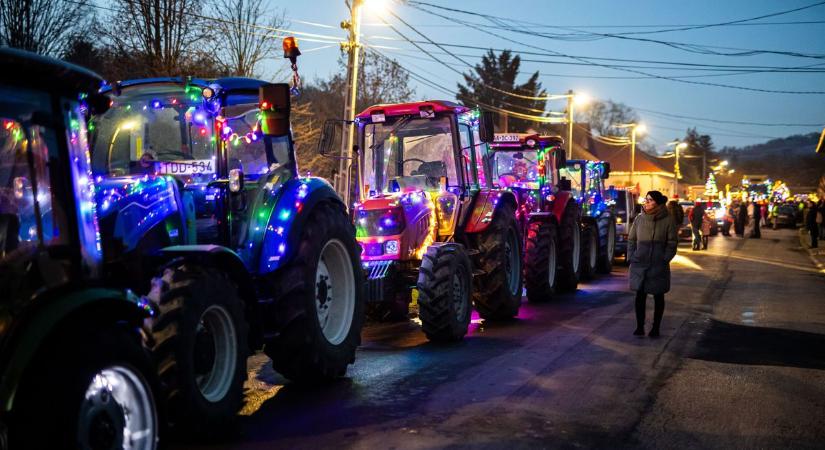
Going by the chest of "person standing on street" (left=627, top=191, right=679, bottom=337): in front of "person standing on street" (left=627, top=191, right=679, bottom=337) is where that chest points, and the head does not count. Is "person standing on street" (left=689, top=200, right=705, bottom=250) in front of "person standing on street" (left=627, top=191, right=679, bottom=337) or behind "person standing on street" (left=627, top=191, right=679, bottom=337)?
behind

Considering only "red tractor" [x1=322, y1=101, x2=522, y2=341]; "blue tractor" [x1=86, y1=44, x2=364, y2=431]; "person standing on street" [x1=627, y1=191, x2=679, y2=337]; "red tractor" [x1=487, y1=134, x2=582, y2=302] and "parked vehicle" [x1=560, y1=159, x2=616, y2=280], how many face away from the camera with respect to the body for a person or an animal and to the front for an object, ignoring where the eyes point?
0

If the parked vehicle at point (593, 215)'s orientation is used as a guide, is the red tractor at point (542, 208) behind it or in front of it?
in front

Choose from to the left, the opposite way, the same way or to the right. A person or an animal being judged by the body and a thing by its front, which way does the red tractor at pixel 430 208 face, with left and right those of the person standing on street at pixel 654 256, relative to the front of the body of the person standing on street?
the same way

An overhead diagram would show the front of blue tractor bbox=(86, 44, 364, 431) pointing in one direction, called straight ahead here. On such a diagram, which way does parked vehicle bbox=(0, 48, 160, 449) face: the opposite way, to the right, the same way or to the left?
the same way

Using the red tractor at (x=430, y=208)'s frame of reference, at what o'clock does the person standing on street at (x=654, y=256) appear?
The person standing on street is roughly at 8 o'clock from the red tractor.

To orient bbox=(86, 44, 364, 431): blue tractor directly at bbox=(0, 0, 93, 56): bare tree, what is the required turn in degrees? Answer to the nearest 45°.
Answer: approximately 135° to its right

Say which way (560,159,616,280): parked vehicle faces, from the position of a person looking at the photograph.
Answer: facing the viewer and to the left of the viewer

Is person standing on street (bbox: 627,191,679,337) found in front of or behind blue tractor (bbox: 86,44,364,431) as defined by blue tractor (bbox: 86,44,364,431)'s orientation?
behind

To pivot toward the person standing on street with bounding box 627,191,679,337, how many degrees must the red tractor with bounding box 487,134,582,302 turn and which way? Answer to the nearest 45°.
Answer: approximately 45° to its left

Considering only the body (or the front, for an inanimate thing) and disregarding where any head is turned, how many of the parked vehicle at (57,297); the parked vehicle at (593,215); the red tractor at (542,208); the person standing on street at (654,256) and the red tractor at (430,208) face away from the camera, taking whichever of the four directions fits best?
0

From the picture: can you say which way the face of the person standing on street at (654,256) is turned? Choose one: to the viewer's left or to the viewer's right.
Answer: to the viewer's left

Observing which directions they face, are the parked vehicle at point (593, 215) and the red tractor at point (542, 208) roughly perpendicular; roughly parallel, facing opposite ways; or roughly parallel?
roughly parallel

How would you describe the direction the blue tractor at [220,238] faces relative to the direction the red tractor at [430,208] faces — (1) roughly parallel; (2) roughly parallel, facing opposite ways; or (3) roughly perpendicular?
roughly parallel
